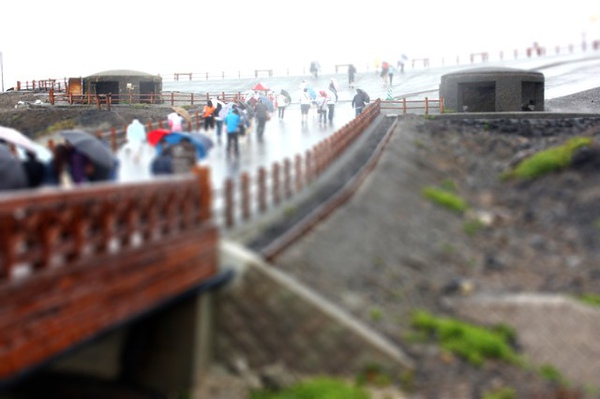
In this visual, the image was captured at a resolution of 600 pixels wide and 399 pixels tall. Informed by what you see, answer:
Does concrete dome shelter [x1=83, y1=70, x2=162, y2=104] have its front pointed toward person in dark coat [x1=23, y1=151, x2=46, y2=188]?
yes

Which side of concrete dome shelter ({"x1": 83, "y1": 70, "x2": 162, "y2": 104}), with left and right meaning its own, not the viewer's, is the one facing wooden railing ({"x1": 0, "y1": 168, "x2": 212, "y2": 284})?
front

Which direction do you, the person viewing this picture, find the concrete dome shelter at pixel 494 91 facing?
facing the viewer

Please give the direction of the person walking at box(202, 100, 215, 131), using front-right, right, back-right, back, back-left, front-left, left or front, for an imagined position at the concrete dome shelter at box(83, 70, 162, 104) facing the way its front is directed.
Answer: front

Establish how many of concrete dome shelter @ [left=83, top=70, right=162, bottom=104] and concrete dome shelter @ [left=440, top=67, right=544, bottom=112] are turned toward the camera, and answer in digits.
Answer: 2

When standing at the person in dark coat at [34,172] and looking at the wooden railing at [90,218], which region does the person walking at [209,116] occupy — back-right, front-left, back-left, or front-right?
back-left

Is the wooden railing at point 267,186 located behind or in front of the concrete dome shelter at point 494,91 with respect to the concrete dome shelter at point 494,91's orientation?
in front

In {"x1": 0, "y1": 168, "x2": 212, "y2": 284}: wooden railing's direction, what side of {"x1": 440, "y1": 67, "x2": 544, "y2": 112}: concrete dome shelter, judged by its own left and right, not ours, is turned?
front

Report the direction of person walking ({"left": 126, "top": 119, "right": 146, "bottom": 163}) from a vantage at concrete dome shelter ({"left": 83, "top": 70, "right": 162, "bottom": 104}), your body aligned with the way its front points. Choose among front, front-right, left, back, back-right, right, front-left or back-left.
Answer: front

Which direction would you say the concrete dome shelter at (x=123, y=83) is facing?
toward the camera

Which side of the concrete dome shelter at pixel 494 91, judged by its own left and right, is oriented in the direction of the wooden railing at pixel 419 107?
right
